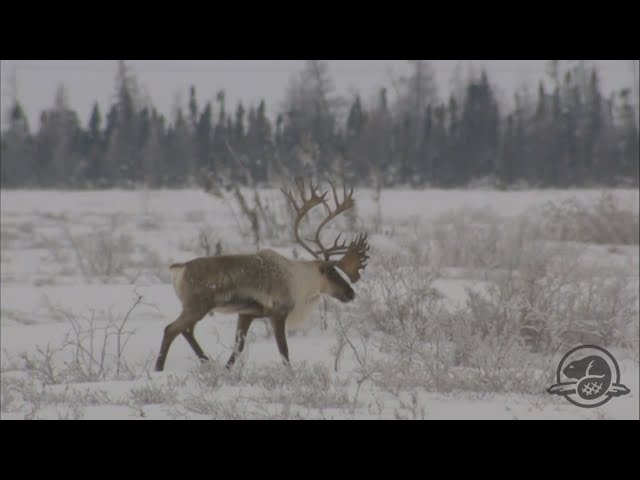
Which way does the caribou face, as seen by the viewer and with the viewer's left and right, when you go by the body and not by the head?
facing to the right of the viewer

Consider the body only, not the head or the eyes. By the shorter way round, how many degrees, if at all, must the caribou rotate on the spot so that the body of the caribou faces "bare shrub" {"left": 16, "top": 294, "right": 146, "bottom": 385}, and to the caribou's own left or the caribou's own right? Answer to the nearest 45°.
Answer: approximately 180°
